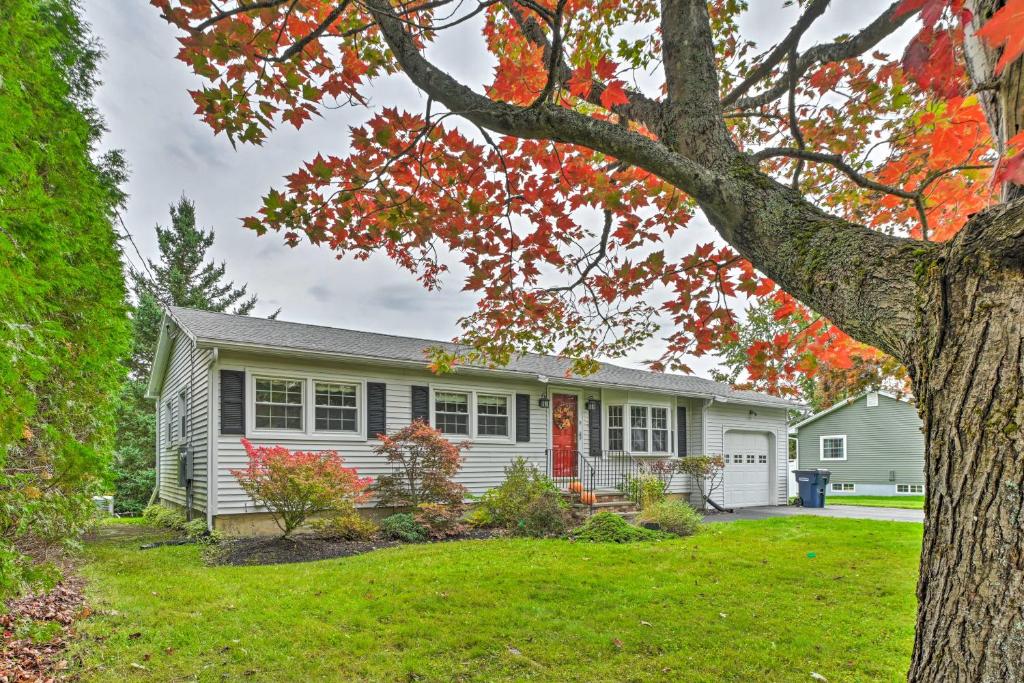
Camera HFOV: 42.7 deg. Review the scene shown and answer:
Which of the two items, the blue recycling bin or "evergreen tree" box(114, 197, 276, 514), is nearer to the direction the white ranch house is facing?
the blue recycling bin

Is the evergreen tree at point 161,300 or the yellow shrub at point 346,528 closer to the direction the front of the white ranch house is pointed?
the yellow shrub

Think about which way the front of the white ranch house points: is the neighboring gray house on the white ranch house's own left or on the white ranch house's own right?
on the white ranch house's own left

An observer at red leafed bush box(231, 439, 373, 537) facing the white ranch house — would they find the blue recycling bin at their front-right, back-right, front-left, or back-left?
front-right

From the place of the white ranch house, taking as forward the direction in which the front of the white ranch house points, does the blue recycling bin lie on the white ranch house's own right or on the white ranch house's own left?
on the white ranch house's own left

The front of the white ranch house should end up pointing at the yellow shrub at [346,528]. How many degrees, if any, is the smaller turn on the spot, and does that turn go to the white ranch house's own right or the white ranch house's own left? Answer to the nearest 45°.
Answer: approximately 45° to the white ranch house's own right

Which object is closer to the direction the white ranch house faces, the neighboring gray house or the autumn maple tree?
the autumn maple tree

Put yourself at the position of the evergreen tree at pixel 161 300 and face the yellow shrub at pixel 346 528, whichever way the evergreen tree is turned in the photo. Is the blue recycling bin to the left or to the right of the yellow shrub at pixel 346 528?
left

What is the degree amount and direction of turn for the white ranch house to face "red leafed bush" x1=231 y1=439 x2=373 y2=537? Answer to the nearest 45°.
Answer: approximately 45° to its right

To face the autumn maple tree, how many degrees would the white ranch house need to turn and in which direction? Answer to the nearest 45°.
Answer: approximately 45° to its right

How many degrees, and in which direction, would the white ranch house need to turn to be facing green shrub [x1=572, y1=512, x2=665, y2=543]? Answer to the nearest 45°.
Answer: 0° — it already faces it

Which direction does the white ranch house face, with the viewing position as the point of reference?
facing the viewer and to the right of the viewer

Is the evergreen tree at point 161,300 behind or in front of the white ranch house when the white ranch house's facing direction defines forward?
behind
